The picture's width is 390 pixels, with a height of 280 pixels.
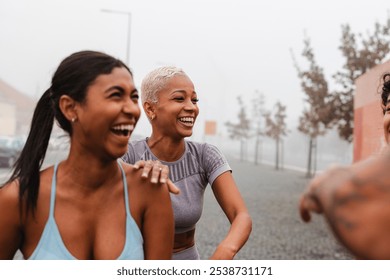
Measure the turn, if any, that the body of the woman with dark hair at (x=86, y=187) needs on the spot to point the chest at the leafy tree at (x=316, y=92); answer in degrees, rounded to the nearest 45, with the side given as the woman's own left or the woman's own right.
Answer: approximately 135° to the woman's own left

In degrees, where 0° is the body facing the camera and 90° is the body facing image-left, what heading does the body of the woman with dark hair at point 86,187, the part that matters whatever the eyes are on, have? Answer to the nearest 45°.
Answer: approximately 0°

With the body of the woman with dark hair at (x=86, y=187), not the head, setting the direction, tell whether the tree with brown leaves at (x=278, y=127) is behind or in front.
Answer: behind

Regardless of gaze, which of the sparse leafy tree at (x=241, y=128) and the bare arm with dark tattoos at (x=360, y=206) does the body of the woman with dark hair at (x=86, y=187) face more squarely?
the bare arm with dark tattoos

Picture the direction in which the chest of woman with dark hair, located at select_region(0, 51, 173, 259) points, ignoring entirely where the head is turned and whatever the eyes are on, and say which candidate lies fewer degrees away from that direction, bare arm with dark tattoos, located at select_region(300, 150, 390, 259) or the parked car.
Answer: the bare arm with dark tattoos

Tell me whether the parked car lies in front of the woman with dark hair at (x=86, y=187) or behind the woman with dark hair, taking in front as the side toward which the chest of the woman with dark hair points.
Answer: behind

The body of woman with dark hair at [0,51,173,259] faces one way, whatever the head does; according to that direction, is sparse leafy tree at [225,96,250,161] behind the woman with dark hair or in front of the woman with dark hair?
behind

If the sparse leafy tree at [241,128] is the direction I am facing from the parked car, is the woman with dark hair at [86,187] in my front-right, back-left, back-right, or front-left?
back-right

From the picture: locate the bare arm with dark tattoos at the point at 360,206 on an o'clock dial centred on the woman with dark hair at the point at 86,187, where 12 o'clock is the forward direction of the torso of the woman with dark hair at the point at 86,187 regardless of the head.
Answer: the bare arm with dark tattoos at the point at 360,206 is roughly at 11 o'clock from the woman with dark hair at the point at 86,187.
